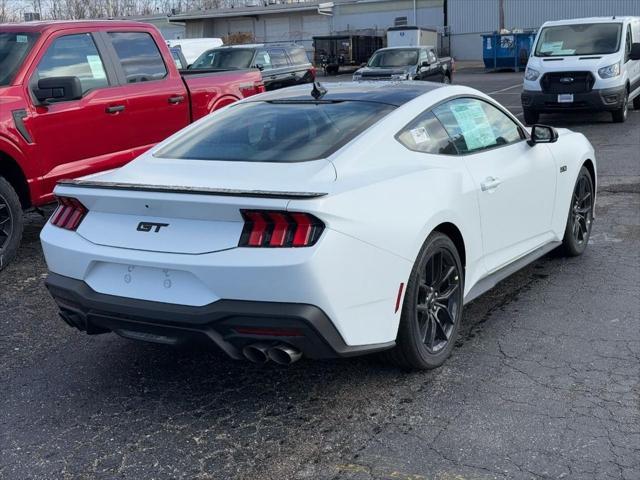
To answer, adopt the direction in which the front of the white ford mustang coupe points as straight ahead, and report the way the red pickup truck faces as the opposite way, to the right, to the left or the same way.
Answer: the opposite way

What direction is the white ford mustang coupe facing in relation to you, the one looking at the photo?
facing away from the viewer and to the right of the viewer

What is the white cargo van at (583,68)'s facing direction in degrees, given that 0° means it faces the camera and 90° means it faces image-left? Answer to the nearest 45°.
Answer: approximately 45°

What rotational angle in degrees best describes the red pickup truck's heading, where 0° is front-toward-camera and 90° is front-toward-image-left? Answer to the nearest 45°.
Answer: approximately 45°

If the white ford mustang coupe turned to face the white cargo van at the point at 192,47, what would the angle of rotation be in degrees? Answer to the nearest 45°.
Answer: approximately 45° to its left

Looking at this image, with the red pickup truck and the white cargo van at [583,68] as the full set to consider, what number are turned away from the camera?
0

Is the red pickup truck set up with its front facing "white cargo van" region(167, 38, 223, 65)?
no

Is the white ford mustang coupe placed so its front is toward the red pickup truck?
no

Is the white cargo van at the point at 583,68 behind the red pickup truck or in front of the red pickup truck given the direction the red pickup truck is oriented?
behind
